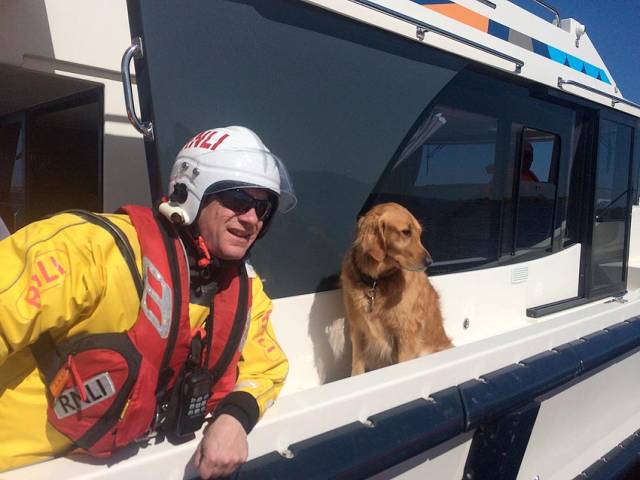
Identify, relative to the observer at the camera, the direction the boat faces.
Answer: facing away from the viewer and to the right of the viewer

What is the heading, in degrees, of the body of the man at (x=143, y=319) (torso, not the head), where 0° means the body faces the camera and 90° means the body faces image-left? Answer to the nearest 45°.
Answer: approximately 315°
